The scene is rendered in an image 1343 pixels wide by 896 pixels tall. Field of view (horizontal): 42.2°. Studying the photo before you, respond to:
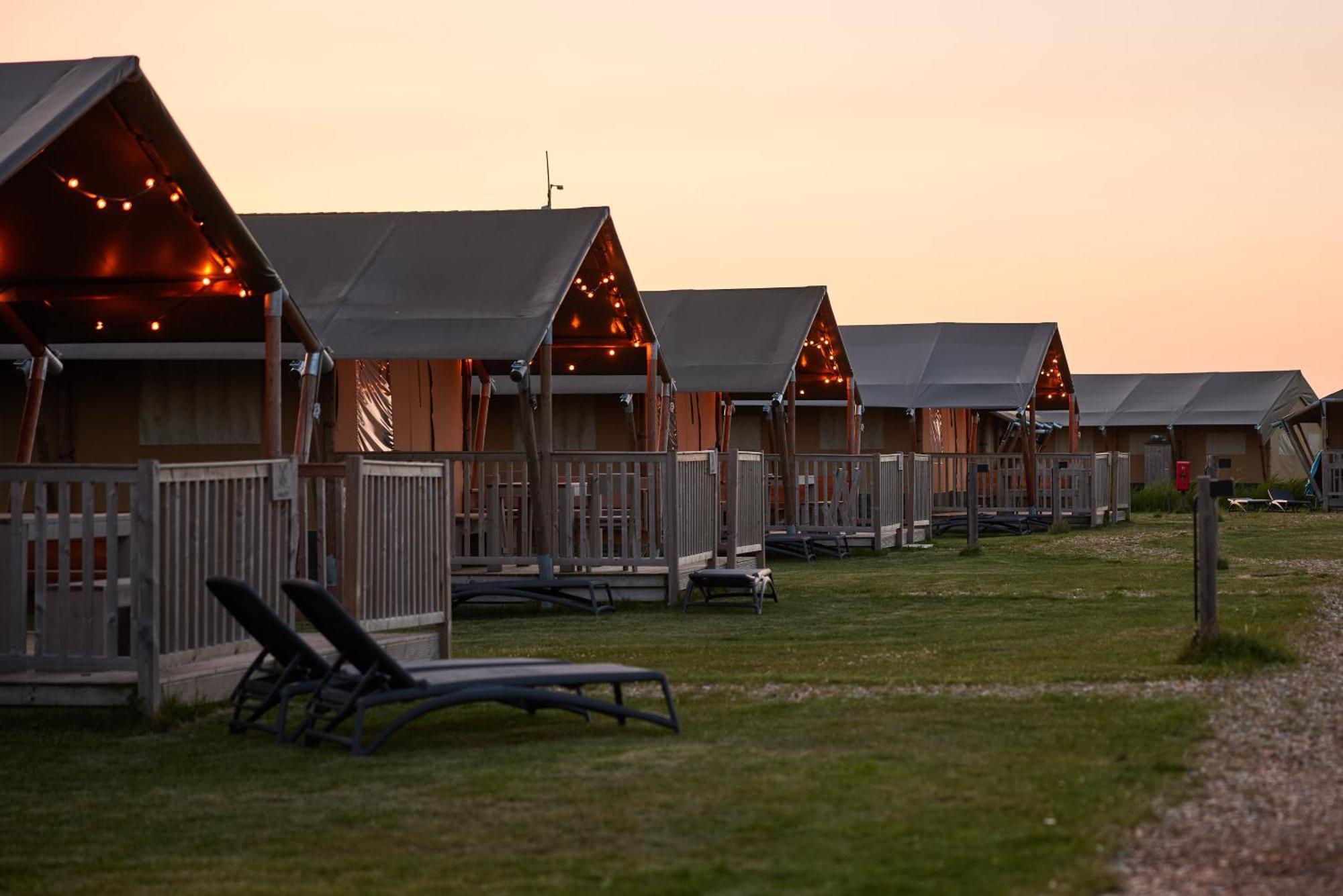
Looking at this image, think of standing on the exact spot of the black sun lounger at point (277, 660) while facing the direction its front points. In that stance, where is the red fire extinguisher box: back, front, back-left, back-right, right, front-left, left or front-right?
front-left

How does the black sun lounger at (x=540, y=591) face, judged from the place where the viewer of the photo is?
facing to the right of the viewer

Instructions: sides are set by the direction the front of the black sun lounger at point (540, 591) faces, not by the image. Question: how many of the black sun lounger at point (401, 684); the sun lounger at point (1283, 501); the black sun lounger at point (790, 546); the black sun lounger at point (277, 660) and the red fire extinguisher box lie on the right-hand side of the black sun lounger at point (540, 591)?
2

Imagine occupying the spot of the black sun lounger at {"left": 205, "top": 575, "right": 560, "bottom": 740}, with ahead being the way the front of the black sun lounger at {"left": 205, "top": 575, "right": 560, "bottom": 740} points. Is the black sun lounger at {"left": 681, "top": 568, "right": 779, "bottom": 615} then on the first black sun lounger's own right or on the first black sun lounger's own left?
on the first black sun lounger's own left

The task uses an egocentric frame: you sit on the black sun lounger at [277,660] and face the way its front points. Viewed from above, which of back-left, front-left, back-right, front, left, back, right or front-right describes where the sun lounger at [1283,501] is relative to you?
front-left

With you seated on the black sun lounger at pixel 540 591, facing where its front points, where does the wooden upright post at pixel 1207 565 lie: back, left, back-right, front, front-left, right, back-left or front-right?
front-right

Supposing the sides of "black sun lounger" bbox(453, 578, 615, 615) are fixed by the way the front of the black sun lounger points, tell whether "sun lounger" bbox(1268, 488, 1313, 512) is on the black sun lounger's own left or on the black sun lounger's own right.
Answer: on the black sun lounger's own left

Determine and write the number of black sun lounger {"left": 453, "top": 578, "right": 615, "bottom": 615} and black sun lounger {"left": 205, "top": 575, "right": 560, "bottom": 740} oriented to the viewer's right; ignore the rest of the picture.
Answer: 2

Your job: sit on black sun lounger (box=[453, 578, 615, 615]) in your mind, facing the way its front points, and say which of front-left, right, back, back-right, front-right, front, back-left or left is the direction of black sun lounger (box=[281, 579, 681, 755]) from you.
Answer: right

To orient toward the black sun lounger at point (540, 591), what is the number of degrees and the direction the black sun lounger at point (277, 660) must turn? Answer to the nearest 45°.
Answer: approximately 90° to its left

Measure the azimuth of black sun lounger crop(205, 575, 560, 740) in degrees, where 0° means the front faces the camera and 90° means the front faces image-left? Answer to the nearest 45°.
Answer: approximately 270°

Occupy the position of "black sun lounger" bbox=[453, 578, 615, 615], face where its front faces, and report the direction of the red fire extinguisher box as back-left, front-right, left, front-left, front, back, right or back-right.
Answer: front-left
